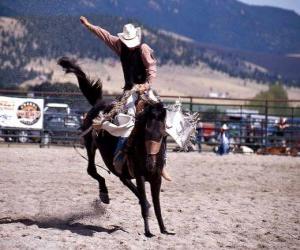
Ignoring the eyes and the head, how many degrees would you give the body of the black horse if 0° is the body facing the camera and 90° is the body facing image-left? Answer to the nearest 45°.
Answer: approximately 315°

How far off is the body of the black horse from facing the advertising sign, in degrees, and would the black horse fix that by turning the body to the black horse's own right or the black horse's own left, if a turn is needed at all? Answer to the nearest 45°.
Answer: approximately 135° to the black horse's own left

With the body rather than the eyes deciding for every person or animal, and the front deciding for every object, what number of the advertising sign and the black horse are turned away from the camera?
0

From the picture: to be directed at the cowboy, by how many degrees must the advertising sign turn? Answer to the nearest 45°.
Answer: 0° — it already faces them

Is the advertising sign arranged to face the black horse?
yes
